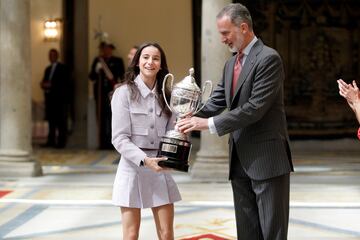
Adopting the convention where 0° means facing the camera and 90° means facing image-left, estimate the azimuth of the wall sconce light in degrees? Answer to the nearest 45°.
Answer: approximately 0°

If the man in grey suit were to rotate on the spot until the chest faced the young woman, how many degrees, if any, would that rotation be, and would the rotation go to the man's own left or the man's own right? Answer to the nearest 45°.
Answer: approximately 45° to the man's own right

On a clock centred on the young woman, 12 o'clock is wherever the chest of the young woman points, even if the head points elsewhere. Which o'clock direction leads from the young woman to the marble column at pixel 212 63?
The marble column is roughly at 8 o'clock from the young woman.

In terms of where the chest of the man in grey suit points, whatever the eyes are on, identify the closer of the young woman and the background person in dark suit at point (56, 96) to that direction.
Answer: the young woman

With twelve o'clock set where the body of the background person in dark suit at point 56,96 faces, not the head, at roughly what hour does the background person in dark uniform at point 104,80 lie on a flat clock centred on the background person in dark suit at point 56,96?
the background person in dark uniform at point 104,80 is roughly at 9 o'clock from the background person in dark suit at point 56,96.

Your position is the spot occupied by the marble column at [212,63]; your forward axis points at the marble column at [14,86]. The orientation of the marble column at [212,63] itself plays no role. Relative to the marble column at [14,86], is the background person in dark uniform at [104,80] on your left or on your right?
right

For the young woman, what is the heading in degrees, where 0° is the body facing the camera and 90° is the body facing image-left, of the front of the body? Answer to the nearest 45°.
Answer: approximately 315°
